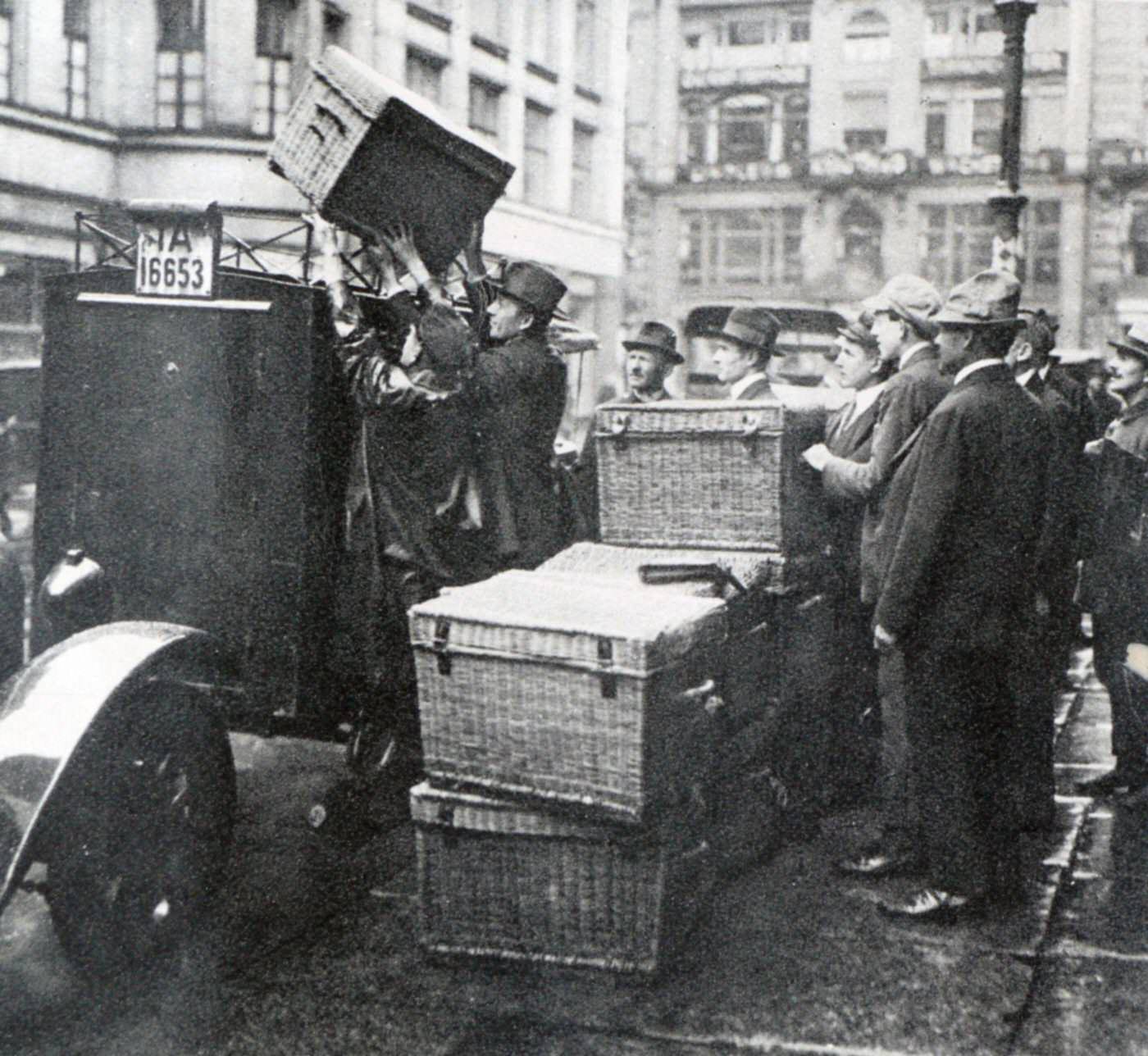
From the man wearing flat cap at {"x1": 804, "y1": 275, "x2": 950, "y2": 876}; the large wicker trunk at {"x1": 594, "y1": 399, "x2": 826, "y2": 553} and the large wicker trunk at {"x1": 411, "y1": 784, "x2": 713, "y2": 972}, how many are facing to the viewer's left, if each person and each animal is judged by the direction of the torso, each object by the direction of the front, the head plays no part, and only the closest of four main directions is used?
1

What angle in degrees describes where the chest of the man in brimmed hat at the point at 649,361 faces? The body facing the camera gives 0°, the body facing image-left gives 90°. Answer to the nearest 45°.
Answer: approximately 45°

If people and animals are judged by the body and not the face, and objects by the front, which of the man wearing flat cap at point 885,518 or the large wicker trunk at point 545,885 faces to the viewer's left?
the man wearing flat cap

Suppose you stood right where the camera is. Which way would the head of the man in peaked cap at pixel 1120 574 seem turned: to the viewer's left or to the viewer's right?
to the viewer's left

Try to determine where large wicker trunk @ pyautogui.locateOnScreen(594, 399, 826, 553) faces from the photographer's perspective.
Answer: facing the viewer

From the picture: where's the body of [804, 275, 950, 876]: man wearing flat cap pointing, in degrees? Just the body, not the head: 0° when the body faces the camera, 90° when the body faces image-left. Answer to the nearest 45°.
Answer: approximately 90°

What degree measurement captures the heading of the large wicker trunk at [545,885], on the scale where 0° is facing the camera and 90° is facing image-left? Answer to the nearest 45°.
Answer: approximately 0°

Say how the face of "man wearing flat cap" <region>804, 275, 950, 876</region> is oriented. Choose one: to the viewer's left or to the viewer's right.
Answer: to the viewer's left

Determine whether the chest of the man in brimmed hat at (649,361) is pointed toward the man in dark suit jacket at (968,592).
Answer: no

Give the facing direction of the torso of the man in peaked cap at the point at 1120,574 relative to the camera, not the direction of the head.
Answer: to the viewer's left

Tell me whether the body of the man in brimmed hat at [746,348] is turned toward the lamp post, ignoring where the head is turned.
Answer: no

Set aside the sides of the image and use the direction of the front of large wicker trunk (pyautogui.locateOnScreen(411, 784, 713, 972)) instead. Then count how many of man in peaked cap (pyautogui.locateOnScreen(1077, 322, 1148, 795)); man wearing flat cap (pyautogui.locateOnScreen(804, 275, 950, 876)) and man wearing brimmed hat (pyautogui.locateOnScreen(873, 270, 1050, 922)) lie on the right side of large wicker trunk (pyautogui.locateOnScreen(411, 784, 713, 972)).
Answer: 0

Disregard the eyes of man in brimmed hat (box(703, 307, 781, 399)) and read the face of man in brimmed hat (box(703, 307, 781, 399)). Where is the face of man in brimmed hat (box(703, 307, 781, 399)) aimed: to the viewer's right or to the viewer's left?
to the viewer's left

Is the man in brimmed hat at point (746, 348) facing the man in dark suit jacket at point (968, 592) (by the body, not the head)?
no
